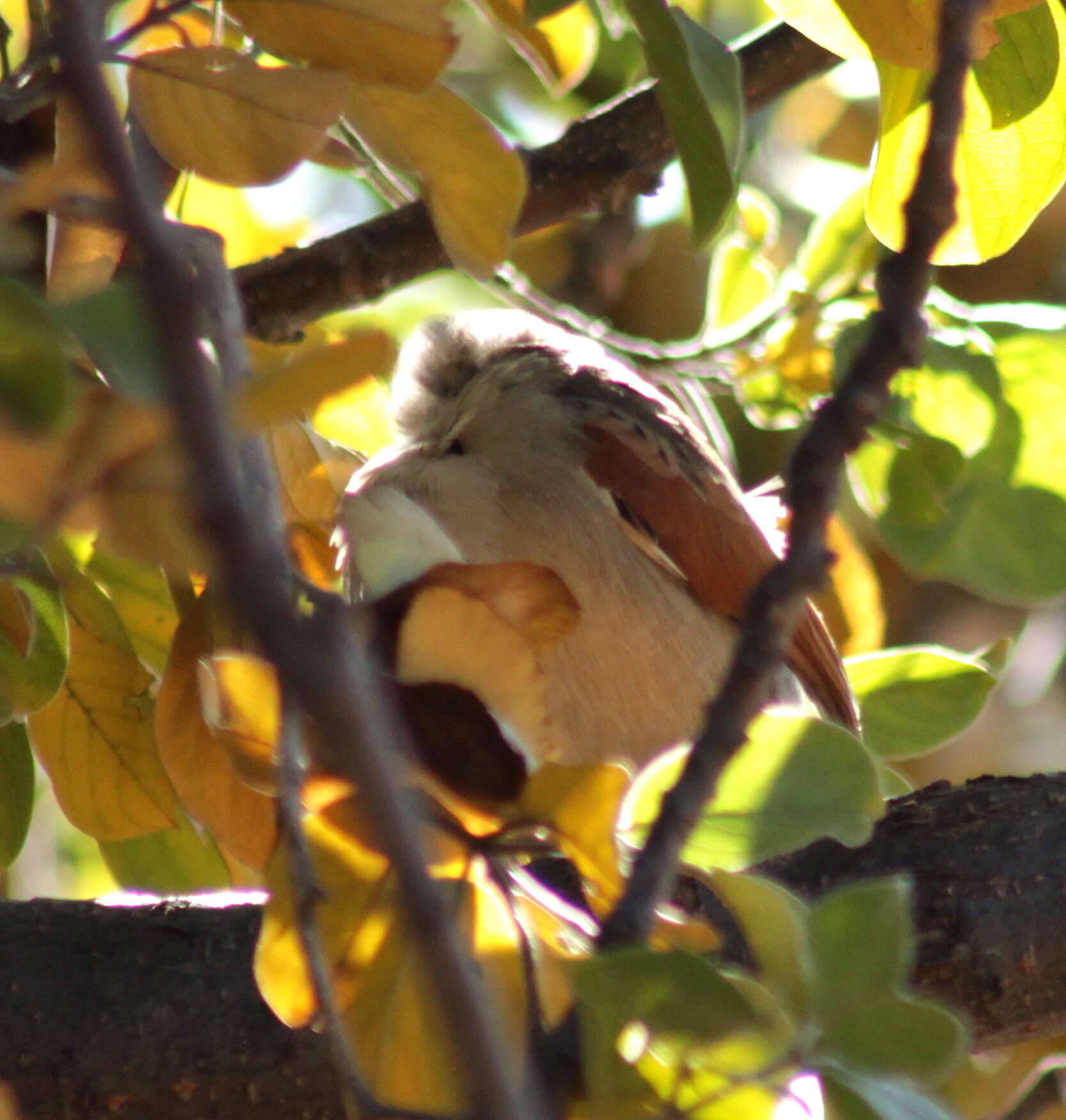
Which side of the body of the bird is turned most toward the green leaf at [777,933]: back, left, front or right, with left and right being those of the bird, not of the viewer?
left

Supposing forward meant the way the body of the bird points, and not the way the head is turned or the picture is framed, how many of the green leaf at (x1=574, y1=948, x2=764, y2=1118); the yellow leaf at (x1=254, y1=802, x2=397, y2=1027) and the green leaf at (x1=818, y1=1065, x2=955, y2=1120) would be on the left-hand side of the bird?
3

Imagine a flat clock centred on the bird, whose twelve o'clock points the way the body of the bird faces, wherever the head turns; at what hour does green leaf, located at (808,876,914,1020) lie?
The green leaf is roughly at 9 o'clock from the bird.

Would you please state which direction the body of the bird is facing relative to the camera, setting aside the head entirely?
to the viewer's left

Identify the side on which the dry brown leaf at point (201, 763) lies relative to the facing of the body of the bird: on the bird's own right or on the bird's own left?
on the bird's own left

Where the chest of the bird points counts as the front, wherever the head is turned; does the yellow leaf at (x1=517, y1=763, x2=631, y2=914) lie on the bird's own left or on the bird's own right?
on the bird's own left

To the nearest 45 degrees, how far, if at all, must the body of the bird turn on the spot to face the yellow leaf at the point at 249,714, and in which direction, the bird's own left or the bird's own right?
0° — it already faces it
